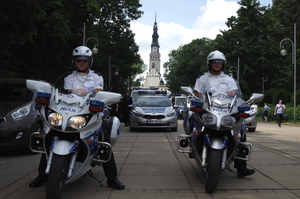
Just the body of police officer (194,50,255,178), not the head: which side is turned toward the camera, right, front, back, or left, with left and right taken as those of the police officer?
front

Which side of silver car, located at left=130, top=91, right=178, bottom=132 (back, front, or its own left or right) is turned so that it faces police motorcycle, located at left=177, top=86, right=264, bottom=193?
front

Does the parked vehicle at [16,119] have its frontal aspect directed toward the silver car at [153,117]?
no

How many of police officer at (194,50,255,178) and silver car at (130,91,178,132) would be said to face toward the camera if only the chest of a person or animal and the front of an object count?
2

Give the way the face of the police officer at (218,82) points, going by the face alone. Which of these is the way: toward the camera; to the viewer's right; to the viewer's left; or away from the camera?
toward the camera

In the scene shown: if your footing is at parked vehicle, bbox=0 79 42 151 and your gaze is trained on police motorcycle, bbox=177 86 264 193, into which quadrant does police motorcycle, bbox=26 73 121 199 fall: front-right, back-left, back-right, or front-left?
front-right

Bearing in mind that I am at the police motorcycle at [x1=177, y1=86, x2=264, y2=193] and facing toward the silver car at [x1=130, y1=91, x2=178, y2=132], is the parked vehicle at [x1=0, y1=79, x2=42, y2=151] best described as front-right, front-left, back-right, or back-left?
front-left

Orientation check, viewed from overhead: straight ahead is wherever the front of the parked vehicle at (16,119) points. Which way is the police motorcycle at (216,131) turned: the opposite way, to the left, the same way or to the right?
the same way

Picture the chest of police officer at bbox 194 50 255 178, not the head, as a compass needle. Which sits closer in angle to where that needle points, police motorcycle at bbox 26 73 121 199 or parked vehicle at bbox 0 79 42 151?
the police motorcycle

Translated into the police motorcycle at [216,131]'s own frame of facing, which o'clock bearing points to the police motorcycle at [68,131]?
the police motorcycle at [68,131] is roughly at 2 o'clock from the police motorcycle at [216,131].

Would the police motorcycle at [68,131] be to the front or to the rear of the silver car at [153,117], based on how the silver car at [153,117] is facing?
to the front

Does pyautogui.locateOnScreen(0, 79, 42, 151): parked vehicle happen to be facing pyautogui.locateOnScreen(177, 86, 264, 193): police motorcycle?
no

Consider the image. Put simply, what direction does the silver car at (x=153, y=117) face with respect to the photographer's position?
facing the viewer

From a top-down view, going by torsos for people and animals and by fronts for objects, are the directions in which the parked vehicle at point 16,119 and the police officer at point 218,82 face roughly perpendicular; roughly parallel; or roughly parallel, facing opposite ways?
roughly parallel

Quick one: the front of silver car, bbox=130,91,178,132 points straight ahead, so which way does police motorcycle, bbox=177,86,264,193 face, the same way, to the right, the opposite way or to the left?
the same way

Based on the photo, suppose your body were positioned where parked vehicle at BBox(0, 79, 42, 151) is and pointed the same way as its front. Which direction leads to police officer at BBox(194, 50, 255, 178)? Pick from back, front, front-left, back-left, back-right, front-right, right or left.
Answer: left
